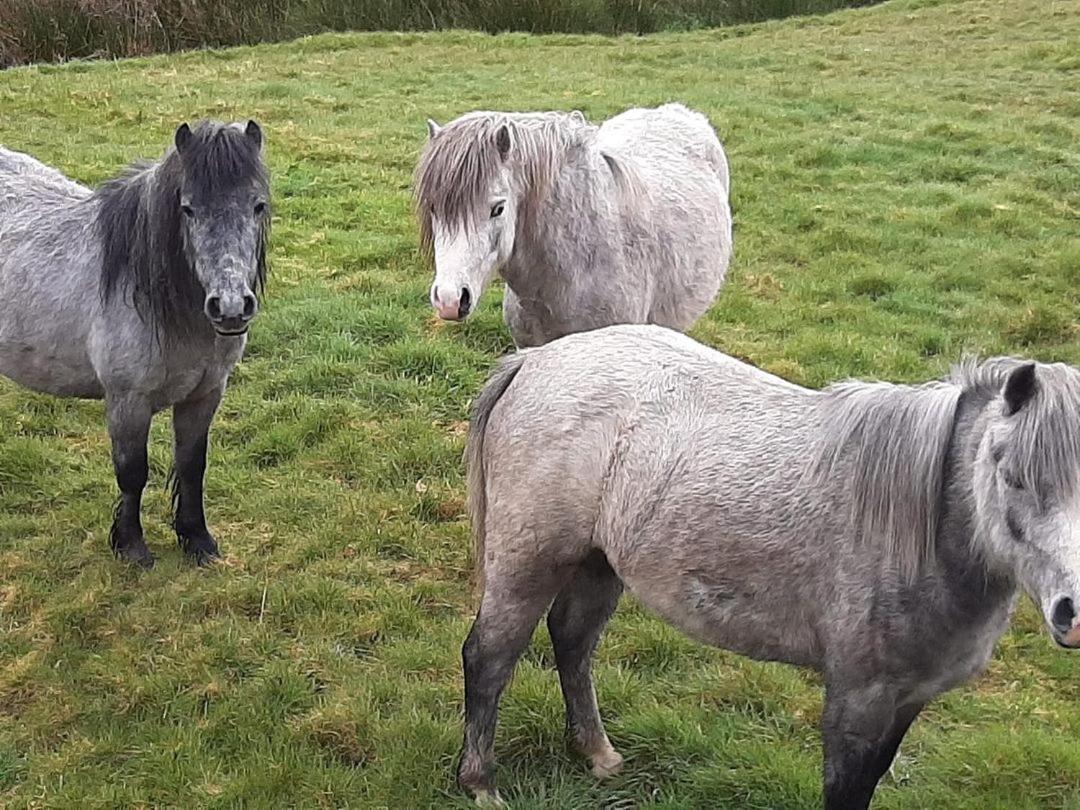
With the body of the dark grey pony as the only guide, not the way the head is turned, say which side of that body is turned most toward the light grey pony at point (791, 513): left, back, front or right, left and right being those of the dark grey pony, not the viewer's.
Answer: front

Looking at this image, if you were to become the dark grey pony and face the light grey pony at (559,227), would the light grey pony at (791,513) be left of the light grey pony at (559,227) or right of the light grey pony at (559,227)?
right

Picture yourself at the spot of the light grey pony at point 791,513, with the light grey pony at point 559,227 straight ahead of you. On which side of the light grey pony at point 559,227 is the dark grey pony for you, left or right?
left

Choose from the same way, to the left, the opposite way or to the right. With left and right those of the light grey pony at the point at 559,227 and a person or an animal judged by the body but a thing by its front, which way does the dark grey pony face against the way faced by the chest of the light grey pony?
to the left

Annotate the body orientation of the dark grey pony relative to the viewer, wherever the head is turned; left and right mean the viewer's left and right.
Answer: facing the viewer and to the right of the viewer

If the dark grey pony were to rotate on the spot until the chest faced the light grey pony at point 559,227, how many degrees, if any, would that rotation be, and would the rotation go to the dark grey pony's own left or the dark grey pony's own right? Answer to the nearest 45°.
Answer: approximately 45° to the dark grey pony's own left

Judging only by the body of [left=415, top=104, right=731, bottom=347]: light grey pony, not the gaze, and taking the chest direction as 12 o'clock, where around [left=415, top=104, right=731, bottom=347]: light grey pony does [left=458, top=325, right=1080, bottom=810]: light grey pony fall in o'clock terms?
[left=458, top=325, right=1080, bottom=810]: light grey pony is roughly at 10 o'clock from [left=415, top=104, right=731, bottom=347]: light grey pony.

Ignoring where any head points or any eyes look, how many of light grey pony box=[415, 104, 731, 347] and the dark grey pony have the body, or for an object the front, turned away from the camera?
0

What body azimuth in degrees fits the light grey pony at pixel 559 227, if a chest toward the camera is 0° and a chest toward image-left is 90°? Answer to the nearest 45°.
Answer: approximately 45°
